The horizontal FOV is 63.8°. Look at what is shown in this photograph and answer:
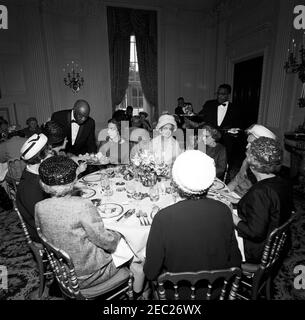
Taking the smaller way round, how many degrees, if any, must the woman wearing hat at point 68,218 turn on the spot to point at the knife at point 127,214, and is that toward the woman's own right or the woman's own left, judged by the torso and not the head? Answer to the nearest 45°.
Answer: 0° — they already face it

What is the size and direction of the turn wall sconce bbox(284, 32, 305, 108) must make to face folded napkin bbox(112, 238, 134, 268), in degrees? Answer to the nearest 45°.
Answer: approximately 90° to its left

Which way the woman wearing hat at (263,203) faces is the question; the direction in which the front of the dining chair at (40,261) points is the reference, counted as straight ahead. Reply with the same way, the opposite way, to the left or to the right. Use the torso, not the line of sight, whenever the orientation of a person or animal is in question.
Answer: to the left

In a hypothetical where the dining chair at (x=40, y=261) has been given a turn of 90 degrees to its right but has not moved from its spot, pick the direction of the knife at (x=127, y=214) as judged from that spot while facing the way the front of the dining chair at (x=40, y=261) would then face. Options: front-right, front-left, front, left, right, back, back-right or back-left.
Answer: front-left

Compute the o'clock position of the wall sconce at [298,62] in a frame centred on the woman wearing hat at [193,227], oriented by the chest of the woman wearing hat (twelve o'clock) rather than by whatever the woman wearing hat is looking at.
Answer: The wall sconce is roughly at 1 o'clock from the woman wearing hat.

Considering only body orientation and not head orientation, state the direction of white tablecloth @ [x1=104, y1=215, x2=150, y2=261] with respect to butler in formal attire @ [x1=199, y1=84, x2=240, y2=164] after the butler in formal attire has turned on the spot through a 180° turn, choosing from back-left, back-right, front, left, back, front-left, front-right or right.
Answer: back

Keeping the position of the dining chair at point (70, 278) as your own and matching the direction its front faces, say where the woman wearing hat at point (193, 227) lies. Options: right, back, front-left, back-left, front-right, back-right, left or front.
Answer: right

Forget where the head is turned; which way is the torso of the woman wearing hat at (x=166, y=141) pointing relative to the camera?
toward the camera

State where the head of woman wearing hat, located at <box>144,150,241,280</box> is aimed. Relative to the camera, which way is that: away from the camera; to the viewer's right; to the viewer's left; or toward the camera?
away from the camera

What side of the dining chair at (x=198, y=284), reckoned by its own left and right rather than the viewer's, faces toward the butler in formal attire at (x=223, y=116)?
front

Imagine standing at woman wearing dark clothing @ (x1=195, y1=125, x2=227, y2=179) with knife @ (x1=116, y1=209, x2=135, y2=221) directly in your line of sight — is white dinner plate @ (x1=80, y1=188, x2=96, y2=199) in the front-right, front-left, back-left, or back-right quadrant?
front-right

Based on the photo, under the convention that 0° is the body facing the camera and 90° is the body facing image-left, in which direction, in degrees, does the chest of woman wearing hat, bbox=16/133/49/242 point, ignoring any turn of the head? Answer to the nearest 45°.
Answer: approximately 270°

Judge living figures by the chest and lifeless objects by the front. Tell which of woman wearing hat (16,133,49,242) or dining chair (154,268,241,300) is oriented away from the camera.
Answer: the dining chair

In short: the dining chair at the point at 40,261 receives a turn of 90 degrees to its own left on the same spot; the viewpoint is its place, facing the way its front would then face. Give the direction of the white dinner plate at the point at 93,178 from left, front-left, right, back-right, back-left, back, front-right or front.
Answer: front-right

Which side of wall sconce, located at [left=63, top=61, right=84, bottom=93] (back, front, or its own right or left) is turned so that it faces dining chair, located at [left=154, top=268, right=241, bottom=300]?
front

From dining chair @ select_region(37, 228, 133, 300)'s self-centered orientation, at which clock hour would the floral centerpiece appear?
The floral centerpiece is roughly at 12 o'clock from the dining chair.

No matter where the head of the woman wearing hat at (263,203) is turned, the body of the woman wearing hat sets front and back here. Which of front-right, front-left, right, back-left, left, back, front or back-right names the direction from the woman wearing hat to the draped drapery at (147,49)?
front

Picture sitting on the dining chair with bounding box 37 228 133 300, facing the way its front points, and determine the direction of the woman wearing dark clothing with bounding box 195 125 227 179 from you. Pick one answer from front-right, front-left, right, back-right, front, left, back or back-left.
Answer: front

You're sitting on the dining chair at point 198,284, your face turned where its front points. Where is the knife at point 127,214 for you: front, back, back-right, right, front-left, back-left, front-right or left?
front-left

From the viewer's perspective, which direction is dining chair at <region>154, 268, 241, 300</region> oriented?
away from the camera
